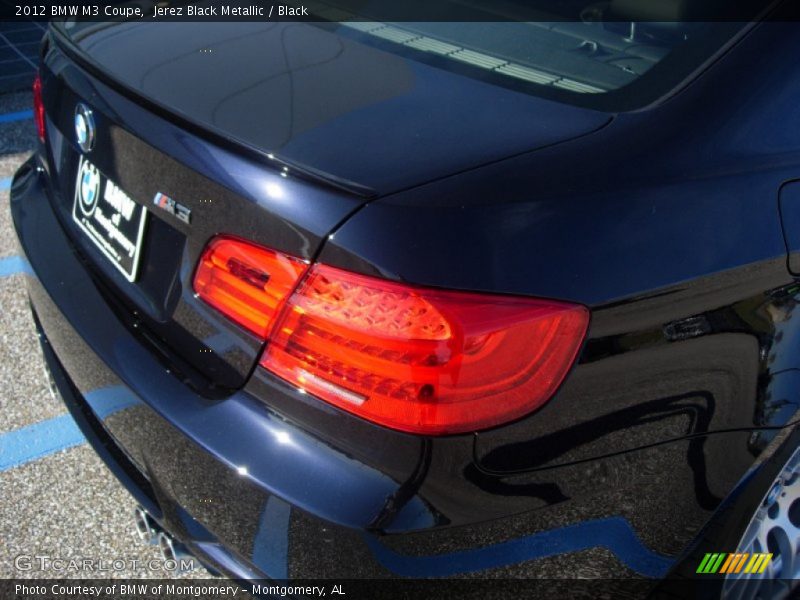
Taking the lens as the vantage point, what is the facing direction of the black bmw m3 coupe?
facing away from the viewer and to the right of the viewer
